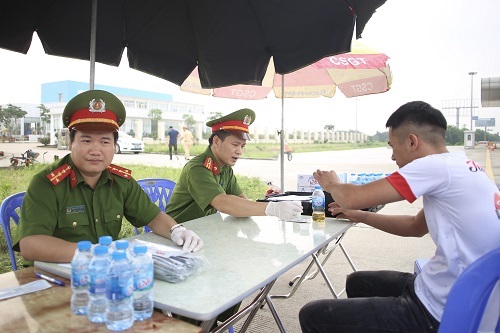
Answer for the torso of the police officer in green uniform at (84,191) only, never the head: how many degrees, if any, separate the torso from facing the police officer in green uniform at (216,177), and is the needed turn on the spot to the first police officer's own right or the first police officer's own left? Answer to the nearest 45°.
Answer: approximately 90° to the first police officer's own left

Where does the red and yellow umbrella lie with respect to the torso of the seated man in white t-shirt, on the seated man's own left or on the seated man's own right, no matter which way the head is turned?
on the seated man's own right

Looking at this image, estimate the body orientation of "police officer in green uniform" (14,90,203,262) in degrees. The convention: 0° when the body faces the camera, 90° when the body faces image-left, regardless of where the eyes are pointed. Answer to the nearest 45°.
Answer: approximately 315°

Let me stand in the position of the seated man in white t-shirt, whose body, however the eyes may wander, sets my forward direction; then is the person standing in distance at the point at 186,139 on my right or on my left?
on my right

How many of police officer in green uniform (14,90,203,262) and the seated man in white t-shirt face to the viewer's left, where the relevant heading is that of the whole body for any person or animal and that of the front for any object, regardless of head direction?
1

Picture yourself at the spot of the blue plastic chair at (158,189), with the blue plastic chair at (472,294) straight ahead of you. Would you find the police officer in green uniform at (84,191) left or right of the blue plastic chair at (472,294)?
right

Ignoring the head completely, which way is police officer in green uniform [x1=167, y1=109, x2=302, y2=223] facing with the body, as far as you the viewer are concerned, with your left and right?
facing the viewer and to the right of the viewer

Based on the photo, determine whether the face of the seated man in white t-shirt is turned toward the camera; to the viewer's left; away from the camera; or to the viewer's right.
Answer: to the viewer's left

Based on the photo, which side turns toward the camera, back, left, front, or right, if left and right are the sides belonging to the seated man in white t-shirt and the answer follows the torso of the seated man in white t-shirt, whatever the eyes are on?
left
